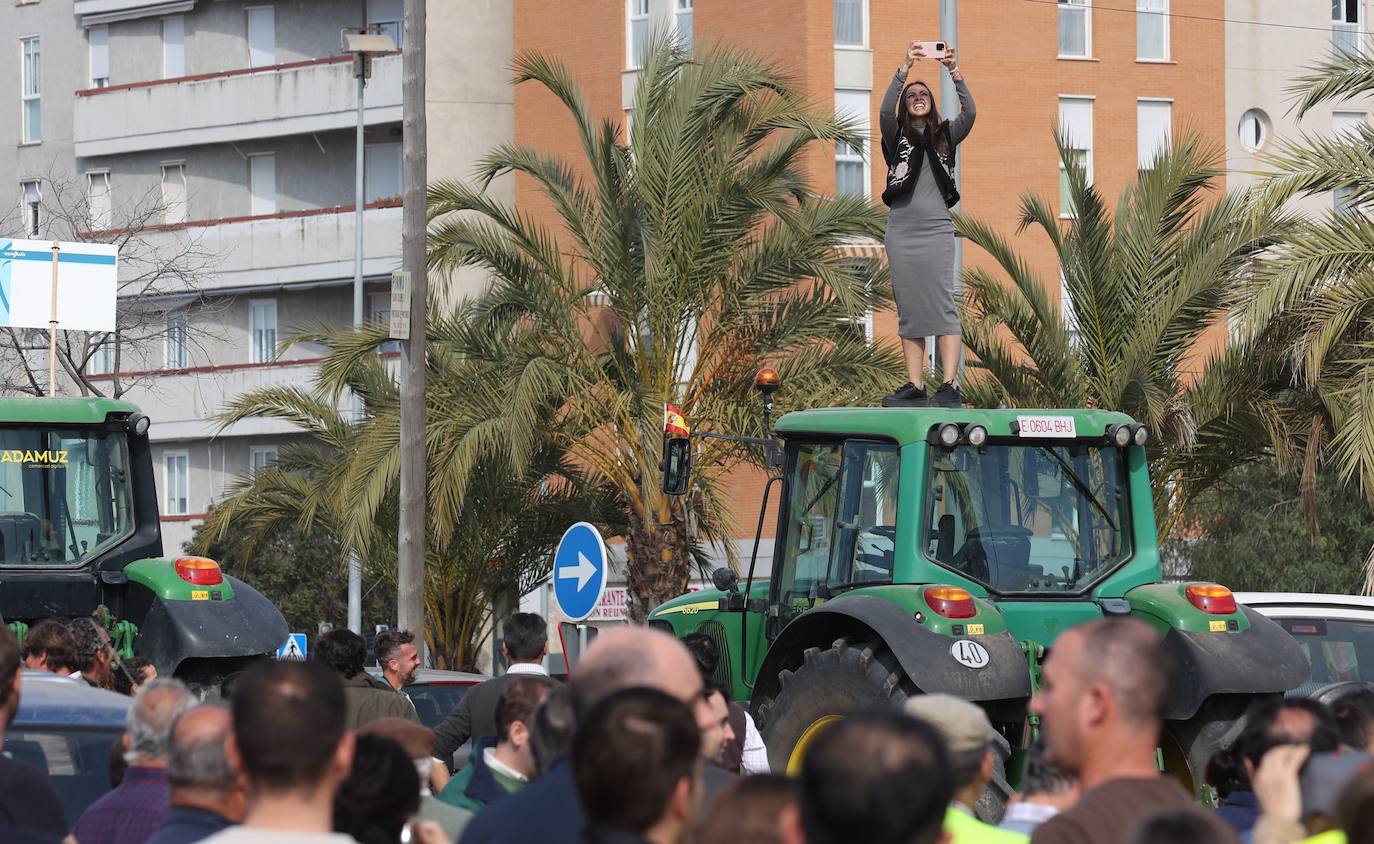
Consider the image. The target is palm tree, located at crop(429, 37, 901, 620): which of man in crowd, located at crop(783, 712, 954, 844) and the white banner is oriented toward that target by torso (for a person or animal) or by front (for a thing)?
the man in crowd

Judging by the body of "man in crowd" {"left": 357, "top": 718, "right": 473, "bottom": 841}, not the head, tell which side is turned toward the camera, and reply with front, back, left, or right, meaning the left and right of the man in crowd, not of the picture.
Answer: back

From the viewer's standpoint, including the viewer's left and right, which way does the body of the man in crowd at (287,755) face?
facing away from the viewer

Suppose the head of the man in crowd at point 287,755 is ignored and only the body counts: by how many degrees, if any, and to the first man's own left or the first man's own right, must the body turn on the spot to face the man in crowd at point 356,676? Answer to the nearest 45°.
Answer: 0° — they already face them

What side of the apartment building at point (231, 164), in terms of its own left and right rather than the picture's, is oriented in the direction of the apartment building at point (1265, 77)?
left

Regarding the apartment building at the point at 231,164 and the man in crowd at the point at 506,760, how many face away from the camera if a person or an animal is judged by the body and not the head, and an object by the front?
0

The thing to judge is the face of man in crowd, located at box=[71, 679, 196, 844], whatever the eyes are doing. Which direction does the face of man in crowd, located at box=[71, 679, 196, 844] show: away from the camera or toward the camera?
away from the camera

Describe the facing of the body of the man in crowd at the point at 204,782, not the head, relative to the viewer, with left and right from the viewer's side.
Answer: facing away from the viewer and to the right of the viewer

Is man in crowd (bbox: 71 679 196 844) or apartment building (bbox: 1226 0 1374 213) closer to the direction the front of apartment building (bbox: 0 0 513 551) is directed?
the man in crowd

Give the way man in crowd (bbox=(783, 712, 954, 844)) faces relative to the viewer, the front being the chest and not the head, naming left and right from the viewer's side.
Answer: facing away from the viewer

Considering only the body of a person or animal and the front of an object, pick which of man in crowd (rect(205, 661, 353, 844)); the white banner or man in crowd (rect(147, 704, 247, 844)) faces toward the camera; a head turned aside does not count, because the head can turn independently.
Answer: the white banner

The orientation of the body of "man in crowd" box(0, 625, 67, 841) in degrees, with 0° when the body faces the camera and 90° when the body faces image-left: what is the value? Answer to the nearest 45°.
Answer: approximately 180°

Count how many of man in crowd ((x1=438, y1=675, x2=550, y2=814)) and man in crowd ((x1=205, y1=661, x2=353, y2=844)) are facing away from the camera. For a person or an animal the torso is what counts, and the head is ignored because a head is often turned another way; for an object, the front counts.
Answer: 1

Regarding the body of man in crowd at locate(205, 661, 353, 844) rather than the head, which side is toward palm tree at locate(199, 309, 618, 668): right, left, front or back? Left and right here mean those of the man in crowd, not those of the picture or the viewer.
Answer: front

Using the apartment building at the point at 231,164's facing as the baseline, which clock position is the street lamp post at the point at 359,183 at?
The street lamp post is roughly at 10 o'clock from the apartment building.
